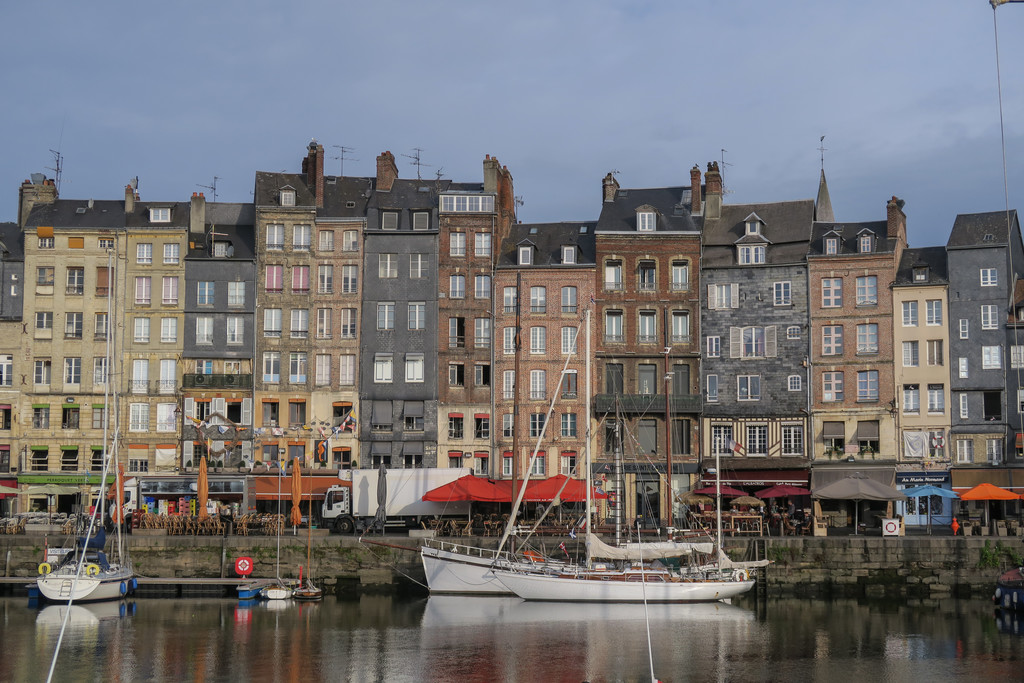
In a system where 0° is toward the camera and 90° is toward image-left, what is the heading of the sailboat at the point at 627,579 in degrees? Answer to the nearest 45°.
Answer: approximately 90°

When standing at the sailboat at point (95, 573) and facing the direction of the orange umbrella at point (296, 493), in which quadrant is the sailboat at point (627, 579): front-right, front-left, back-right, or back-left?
front-right

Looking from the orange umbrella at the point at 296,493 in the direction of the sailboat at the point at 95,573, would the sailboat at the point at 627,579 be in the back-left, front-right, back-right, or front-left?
back-left

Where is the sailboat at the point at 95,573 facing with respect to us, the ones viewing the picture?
facing away from the viewer and to the right of the viewer

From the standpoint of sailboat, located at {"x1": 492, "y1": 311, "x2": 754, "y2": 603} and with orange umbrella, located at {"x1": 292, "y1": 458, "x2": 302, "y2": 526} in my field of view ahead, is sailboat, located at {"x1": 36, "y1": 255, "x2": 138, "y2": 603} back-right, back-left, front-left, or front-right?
front-left

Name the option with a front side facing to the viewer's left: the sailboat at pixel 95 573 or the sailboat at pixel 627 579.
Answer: the sailboat at pixel 627 579

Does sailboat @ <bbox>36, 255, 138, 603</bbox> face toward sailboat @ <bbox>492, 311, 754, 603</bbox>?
no

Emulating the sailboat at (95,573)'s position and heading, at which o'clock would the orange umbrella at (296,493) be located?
The orange umbrella is roughly at 1 o'clock from the sailboat.

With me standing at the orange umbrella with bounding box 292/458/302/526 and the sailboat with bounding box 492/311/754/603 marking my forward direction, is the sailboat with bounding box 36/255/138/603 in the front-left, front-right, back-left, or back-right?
back-right

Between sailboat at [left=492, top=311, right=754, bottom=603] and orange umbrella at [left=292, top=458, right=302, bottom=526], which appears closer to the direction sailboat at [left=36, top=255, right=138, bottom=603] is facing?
the orange umbrella

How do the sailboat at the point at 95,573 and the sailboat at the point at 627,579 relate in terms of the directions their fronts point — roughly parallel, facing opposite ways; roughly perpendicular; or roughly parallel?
roughly perpendicular

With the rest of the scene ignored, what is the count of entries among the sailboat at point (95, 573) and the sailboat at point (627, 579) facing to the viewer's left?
1

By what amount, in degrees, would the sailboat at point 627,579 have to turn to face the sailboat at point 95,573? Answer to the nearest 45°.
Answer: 0° — it already faces it

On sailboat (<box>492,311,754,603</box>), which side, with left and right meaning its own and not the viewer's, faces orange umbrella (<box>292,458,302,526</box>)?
front
